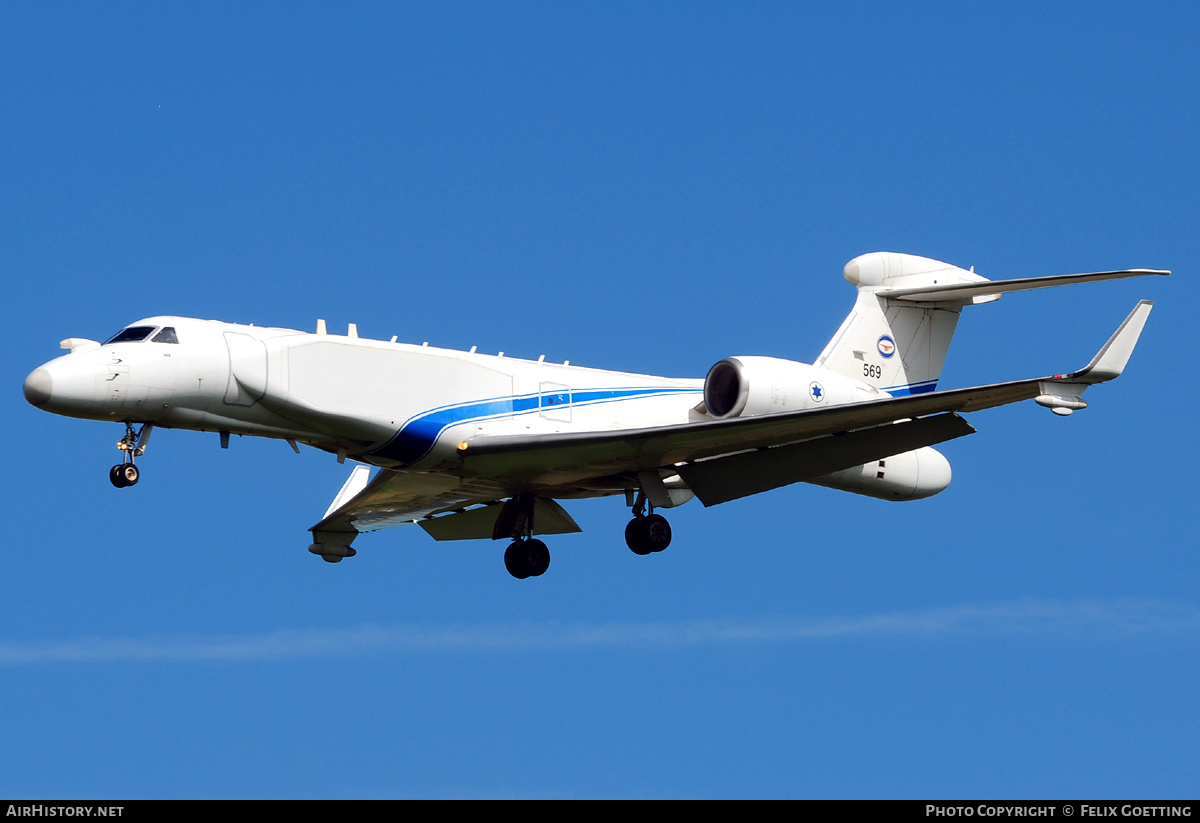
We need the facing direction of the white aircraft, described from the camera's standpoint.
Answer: facing the viewer and to the left of the viewer
